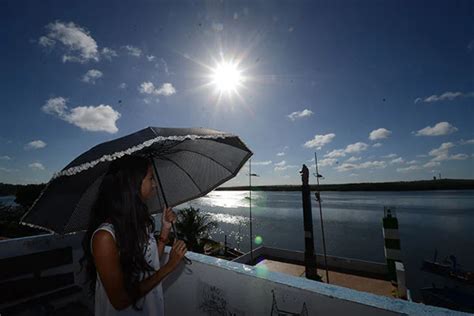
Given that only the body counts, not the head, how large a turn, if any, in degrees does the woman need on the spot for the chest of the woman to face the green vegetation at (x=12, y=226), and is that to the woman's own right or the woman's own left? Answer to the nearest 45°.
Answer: approximately 90° to the woman's own left

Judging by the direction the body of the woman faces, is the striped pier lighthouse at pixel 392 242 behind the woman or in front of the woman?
in front

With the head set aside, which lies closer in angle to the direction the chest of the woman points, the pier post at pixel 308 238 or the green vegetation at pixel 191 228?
the pier post

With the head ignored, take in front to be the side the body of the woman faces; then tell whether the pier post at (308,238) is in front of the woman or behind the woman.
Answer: in front

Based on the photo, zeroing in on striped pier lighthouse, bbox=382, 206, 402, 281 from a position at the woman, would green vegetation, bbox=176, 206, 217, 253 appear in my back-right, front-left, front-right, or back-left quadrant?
front-left

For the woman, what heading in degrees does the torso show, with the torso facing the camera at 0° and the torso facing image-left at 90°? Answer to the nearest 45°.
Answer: approximately 270°

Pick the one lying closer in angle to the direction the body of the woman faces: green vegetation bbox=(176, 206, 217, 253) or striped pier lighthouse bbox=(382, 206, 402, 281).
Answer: the striped pier lighthouse

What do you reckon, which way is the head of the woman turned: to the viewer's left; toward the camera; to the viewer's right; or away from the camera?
to the viewer's right

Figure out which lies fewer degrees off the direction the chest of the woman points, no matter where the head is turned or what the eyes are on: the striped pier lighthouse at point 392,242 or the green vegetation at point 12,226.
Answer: the striped pier lighthouse

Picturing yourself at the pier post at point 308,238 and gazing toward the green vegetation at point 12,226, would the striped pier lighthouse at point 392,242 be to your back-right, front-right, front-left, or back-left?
back-left
